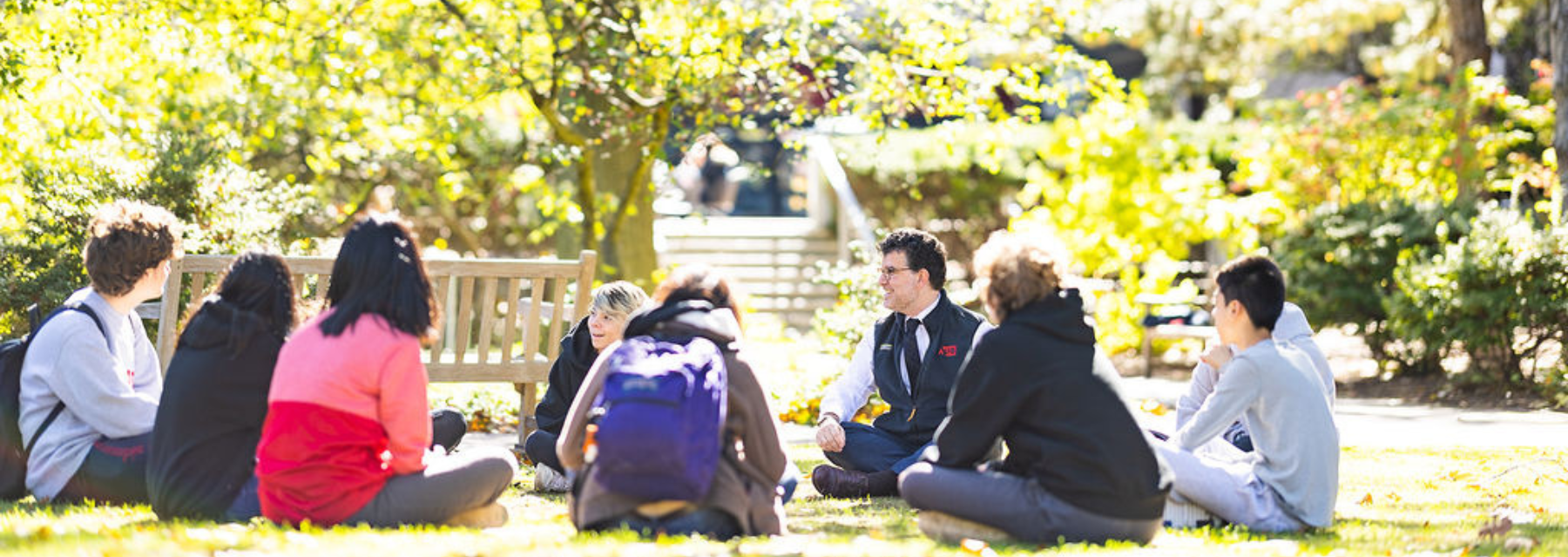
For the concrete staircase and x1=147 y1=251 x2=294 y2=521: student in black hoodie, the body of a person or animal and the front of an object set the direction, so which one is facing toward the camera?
the concrete staircase

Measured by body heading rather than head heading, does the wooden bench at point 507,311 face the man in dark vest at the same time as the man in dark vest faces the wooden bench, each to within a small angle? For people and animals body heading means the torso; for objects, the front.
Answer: no

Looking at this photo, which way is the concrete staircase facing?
toward the camera

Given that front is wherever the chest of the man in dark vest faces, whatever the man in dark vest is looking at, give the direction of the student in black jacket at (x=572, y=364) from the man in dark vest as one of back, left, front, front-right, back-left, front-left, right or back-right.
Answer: front-right

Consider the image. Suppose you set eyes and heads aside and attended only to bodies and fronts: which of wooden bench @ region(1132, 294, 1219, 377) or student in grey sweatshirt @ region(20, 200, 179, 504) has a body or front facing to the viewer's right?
the student in grey sweatshirt

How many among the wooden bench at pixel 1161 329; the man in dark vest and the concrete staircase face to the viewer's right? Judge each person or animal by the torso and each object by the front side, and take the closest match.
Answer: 0

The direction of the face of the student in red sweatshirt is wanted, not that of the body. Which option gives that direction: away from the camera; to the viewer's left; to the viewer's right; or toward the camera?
away from the camera

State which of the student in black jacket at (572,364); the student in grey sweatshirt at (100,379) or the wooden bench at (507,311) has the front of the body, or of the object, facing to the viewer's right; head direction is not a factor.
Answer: the student in grey sweatshirt

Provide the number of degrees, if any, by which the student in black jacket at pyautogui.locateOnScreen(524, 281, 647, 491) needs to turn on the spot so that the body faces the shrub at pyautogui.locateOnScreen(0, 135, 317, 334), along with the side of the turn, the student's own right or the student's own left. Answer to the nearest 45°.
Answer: approximately 90° to the student's own right

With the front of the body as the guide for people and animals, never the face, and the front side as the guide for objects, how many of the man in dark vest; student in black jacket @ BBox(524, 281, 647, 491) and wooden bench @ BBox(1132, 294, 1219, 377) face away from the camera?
0

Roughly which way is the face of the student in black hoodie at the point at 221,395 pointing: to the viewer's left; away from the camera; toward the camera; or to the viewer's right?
away from the camera

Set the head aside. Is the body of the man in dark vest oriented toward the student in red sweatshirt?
yes

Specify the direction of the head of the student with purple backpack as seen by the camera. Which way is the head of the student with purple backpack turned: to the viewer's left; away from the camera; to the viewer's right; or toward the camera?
away from the camera

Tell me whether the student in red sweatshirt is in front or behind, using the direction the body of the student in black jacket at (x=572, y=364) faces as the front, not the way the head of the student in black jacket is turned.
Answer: in front

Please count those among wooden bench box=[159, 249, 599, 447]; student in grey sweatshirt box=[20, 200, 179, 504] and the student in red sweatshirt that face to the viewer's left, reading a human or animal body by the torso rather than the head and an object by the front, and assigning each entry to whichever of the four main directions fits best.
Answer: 0

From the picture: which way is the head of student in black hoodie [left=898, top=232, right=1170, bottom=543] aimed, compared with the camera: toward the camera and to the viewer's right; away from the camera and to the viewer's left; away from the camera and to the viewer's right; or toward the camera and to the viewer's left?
away from the camera and to the viewer's left
